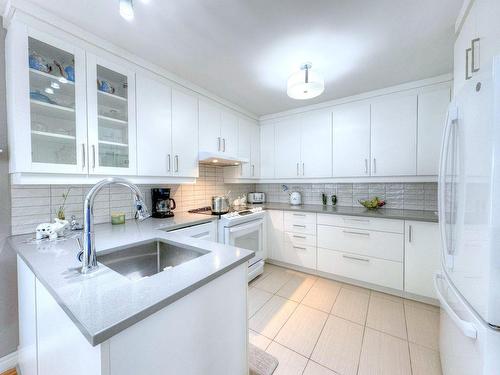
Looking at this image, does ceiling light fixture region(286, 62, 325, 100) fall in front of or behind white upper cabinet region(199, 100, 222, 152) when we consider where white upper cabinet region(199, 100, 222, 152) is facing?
in front

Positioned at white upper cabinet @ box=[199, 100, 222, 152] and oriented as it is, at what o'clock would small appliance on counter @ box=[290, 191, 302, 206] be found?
The small appliance on counter is roughly at 10 o'clock from the white upper cabinet.

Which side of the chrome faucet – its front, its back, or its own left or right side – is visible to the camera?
right

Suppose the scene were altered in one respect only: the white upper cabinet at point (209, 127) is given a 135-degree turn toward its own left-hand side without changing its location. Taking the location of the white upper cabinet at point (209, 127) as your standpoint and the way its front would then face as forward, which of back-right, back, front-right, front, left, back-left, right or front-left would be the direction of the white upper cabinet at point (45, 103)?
back-left

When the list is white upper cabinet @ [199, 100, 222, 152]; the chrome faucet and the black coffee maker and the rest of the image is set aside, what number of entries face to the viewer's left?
0

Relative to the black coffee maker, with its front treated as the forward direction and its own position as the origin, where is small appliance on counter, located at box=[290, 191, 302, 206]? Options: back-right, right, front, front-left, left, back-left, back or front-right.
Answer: front-left

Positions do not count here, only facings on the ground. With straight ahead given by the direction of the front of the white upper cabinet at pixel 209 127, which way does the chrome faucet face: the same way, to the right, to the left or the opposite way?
to the left

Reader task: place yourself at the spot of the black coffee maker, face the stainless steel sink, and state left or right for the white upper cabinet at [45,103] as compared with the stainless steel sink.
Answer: right

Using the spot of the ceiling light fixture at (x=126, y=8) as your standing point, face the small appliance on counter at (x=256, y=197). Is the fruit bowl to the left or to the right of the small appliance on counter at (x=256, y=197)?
right

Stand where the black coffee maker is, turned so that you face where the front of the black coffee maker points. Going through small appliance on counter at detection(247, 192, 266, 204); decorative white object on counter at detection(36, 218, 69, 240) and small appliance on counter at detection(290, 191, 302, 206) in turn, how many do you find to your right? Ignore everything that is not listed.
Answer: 1

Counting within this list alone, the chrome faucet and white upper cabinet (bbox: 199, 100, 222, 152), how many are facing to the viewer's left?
0

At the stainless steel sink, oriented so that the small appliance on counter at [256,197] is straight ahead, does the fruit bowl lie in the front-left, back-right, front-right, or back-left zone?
front-right
